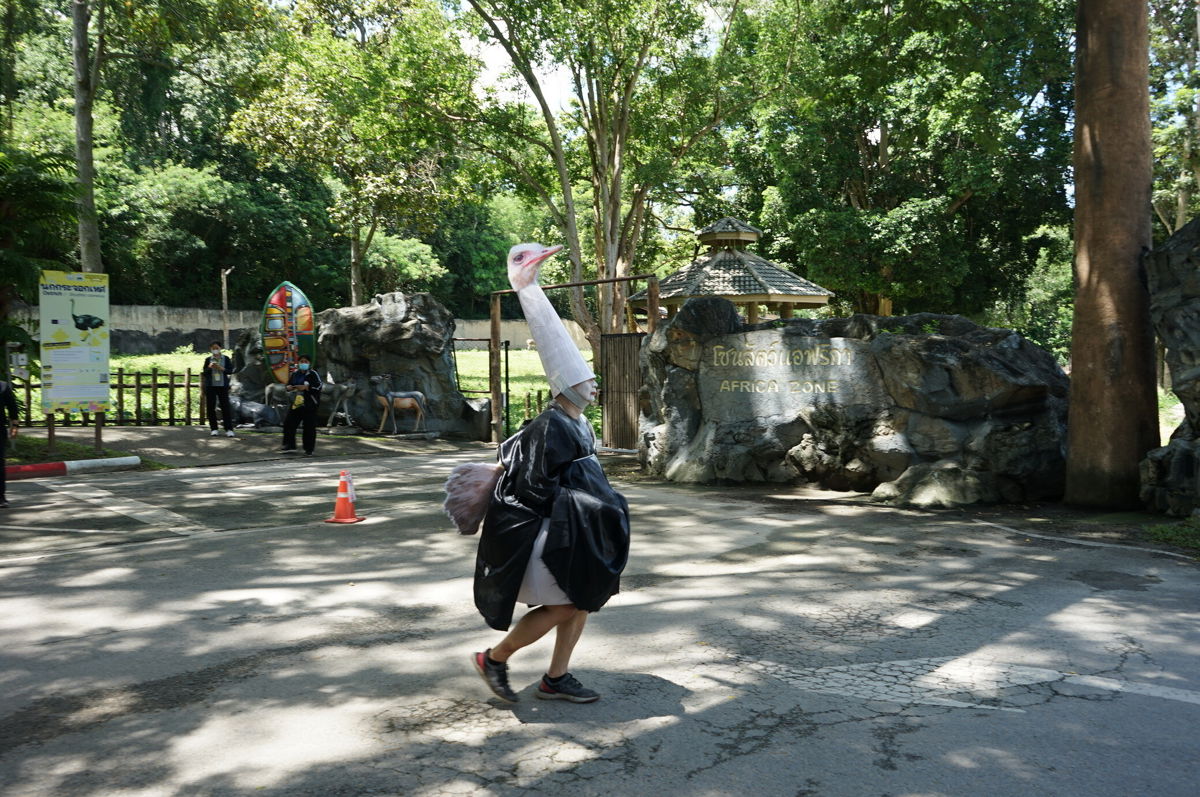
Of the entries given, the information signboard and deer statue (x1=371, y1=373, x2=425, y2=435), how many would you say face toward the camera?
1

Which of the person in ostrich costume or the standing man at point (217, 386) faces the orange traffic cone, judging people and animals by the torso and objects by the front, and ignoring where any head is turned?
the standing man

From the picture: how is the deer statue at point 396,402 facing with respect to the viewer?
to the viewer's left

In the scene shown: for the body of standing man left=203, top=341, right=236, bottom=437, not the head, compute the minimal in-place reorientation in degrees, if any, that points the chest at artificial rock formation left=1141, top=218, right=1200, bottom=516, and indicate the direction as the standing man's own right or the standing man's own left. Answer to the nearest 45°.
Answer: approximately 45° to the standing man's own left

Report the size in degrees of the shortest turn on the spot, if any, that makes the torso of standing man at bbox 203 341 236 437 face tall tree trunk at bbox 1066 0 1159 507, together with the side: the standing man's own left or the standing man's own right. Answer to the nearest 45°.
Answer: approximately 45° to the standing man's own left

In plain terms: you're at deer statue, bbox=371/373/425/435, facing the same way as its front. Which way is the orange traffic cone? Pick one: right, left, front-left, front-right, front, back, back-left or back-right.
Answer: left

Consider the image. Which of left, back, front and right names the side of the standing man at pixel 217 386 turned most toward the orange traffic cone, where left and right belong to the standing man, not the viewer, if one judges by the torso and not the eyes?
front

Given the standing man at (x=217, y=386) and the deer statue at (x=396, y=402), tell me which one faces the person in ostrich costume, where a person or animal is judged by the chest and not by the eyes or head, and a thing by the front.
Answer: the standing man
